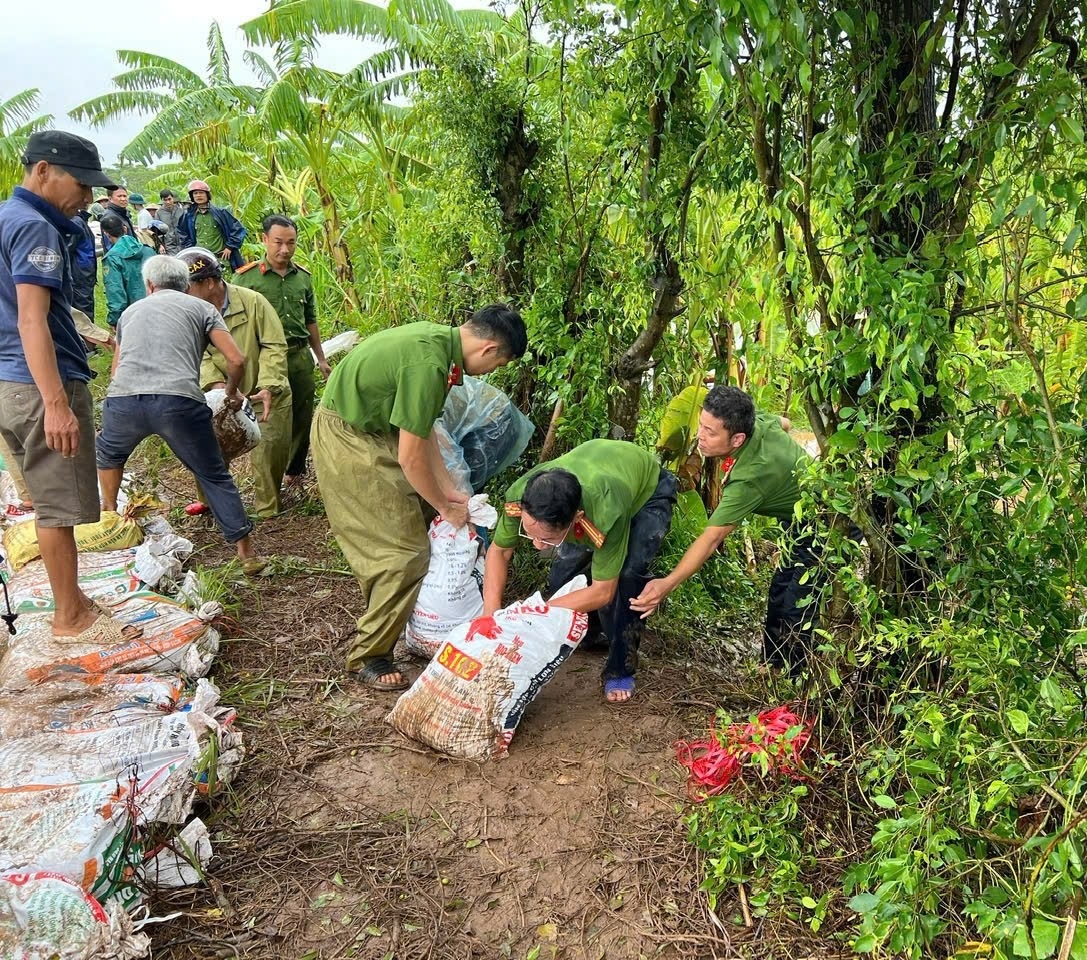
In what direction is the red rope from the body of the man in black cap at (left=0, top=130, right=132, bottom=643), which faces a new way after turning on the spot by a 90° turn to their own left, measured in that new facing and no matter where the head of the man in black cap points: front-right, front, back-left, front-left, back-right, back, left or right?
back-right

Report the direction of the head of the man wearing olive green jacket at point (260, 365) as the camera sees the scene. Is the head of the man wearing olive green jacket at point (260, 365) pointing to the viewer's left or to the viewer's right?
to the viewer's left

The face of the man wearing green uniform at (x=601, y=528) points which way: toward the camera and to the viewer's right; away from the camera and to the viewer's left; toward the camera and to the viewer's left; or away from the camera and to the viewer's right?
toward the camera and to the viewer's left

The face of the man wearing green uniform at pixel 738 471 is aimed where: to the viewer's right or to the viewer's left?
to the viewer's left

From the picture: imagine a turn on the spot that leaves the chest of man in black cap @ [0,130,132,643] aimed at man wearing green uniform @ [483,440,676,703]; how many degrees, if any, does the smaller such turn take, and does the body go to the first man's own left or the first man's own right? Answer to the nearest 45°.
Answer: approximately 45° to the first man's own right

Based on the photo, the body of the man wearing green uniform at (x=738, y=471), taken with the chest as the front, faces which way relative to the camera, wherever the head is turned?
to the viewer's left

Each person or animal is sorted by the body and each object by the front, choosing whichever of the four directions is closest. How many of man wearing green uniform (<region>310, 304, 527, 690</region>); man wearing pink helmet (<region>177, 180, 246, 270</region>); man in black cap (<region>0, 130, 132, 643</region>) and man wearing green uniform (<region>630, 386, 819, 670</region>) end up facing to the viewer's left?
1

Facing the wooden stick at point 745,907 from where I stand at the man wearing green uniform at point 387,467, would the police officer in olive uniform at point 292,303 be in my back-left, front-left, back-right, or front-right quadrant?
back-left

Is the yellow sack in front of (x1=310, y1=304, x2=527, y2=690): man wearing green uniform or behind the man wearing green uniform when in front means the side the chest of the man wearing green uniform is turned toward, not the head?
behind

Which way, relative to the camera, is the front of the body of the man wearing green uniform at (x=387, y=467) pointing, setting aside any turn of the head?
to the viewer's right

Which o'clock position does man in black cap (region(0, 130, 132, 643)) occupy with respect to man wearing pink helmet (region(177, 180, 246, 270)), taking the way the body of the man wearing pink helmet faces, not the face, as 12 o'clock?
The man in black cap is roughly at 12 o'clock from the man wearing pink helmet.

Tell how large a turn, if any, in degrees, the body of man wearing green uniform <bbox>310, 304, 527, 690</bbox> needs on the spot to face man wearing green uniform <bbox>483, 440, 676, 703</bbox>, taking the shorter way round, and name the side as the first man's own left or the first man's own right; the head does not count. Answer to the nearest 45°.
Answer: approximately 45° to the first man's own right

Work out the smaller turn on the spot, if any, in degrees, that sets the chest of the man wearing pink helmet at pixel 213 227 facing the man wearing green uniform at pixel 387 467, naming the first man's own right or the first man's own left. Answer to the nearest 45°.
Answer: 0° — they already face them

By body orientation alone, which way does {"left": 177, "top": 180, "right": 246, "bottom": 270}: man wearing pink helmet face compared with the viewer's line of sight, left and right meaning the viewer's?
facing the viewer

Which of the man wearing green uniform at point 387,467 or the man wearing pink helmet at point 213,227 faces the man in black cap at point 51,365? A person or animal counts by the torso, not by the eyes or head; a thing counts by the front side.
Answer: the man wearing pink helmet

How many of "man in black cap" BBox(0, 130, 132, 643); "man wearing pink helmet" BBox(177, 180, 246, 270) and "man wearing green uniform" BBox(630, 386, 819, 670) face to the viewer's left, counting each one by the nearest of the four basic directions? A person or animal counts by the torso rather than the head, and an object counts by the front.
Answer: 1

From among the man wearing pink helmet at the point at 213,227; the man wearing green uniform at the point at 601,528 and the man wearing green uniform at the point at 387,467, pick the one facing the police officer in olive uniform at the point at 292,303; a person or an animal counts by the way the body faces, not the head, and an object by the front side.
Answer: the man wearing pink helmet

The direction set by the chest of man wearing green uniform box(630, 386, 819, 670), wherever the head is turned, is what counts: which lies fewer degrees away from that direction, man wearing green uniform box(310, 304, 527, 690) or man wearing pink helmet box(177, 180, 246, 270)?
the man wearing green uniform

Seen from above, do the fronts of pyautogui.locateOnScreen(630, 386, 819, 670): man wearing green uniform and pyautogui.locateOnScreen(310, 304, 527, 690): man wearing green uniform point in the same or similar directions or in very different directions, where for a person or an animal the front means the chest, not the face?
very different directions

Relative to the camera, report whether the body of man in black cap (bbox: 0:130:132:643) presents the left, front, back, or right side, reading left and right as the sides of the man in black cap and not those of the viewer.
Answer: right
